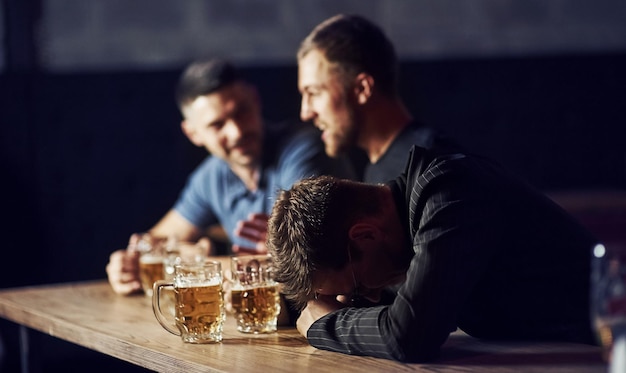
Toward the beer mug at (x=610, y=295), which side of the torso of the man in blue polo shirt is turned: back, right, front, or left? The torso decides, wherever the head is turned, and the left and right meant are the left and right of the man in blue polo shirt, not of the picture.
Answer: front

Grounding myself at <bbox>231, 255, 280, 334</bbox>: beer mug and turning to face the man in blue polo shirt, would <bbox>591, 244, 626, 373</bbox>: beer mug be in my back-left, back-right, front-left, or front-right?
back-right

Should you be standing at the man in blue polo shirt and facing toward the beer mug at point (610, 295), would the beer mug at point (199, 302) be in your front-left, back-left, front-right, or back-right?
front-right

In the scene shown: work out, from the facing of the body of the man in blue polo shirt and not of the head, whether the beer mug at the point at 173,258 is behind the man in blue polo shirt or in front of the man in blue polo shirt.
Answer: in front

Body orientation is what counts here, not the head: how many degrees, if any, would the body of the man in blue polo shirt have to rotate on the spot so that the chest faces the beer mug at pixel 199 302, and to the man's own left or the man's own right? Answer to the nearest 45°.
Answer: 0° — they already face it

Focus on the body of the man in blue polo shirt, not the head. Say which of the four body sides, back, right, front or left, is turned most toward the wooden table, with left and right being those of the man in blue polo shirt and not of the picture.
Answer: front

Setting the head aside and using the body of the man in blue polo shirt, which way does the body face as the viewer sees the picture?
toward the camera

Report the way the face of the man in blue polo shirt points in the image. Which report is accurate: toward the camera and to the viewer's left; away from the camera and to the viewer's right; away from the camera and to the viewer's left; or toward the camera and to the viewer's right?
toward the camera and to the viewer's right

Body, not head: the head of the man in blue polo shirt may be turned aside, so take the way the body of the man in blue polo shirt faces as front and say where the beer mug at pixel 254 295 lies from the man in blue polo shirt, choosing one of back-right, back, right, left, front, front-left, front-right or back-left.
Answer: front
